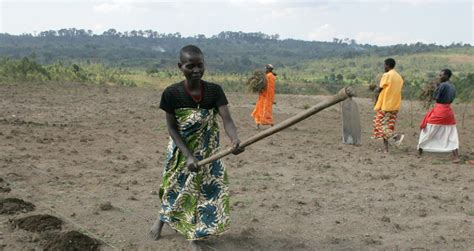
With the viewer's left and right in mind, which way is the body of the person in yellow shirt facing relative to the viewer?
facing away from the viewer and to the left of the viewer

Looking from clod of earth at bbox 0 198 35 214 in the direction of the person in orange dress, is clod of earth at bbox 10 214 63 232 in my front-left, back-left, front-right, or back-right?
back-right

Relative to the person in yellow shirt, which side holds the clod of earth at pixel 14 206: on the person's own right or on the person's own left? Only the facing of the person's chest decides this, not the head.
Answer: on the person's own left

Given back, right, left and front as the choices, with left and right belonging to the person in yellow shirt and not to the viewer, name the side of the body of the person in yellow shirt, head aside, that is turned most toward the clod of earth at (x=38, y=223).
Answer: left

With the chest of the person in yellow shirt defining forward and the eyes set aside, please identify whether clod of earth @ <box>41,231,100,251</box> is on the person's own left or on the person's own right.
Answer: on the person's own left

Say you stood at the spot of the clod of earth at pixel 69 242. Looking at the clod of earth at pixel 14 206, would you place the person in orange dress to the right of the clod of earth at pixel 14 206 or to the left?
right

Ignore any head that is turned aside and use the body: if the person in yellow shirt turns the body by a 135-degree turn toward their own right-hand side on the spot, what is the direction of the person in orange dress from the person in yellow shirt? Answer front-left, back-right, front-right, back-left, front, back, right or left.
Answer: back-left
